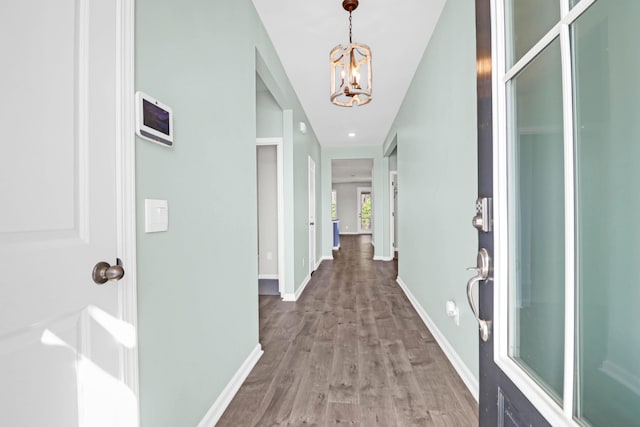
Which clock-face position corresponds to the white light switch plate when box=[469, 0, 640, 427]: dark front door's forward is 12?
The white light switch plate is roughly at 1 o'clock from the dark front door.

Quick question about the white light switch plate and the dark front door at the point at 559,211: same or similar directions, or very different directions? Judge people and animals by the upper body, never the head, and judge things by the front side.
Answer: very different directions

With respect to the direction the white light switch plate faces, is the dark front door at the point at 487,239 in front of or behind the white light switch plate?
in front

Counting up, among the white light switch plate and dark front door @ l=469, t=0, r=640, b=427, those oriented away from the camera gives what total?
0

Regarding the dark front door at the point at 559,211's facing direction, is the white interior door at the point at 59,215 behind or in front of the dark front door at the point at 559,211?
in front

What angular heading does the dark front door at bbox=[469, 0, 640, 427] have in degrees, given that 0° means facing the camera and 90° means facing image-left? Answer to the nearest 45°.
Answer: approximately 45°

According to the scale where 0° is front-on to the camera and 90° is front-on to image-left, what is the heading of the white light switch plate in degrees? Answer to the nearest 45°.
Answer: approximately 315°
